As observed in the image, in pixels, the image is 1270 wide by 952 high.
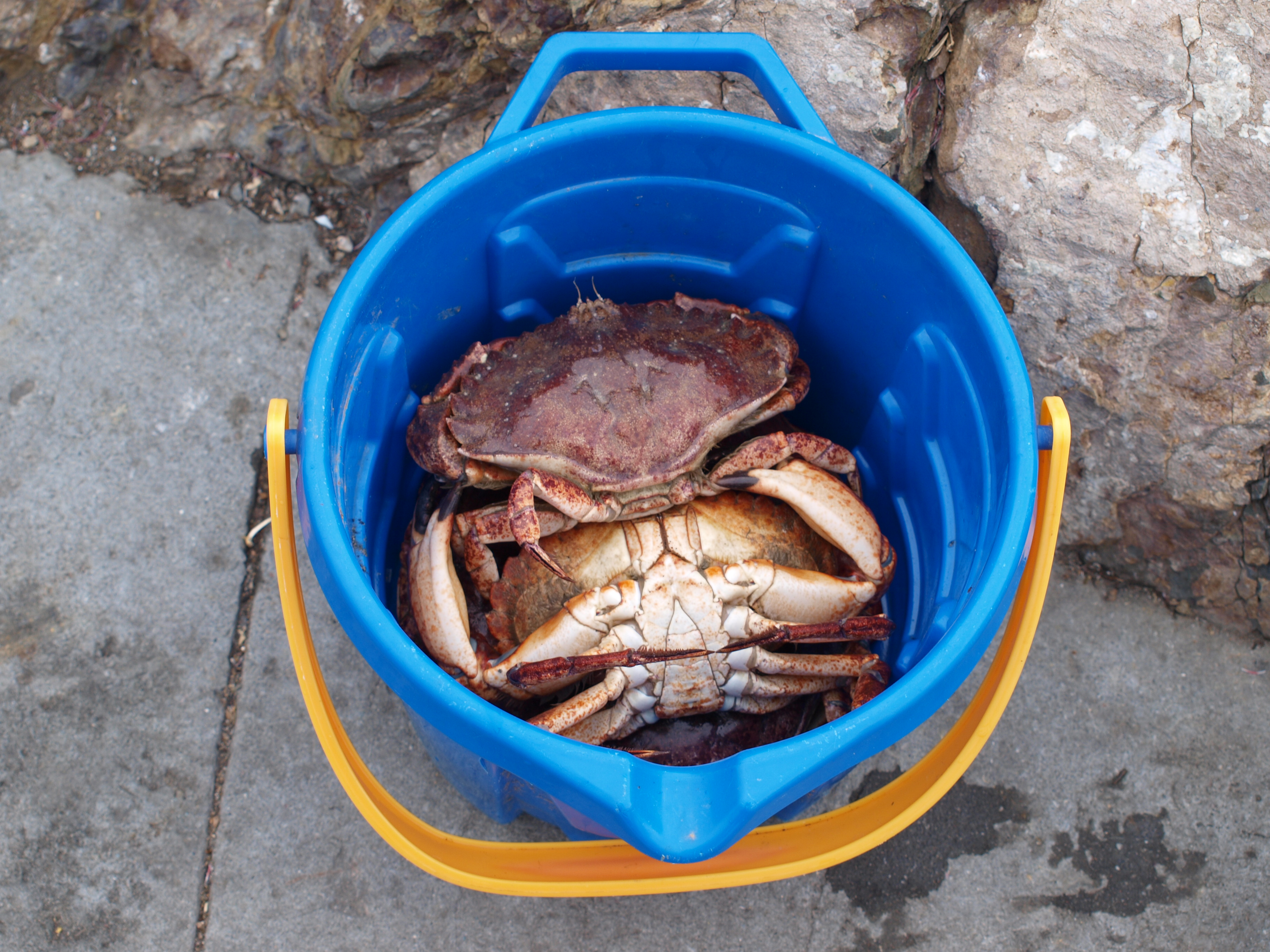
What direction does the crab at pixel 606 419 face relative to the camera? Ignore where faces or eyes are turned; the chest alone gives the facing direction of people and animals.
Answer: away from the camera
